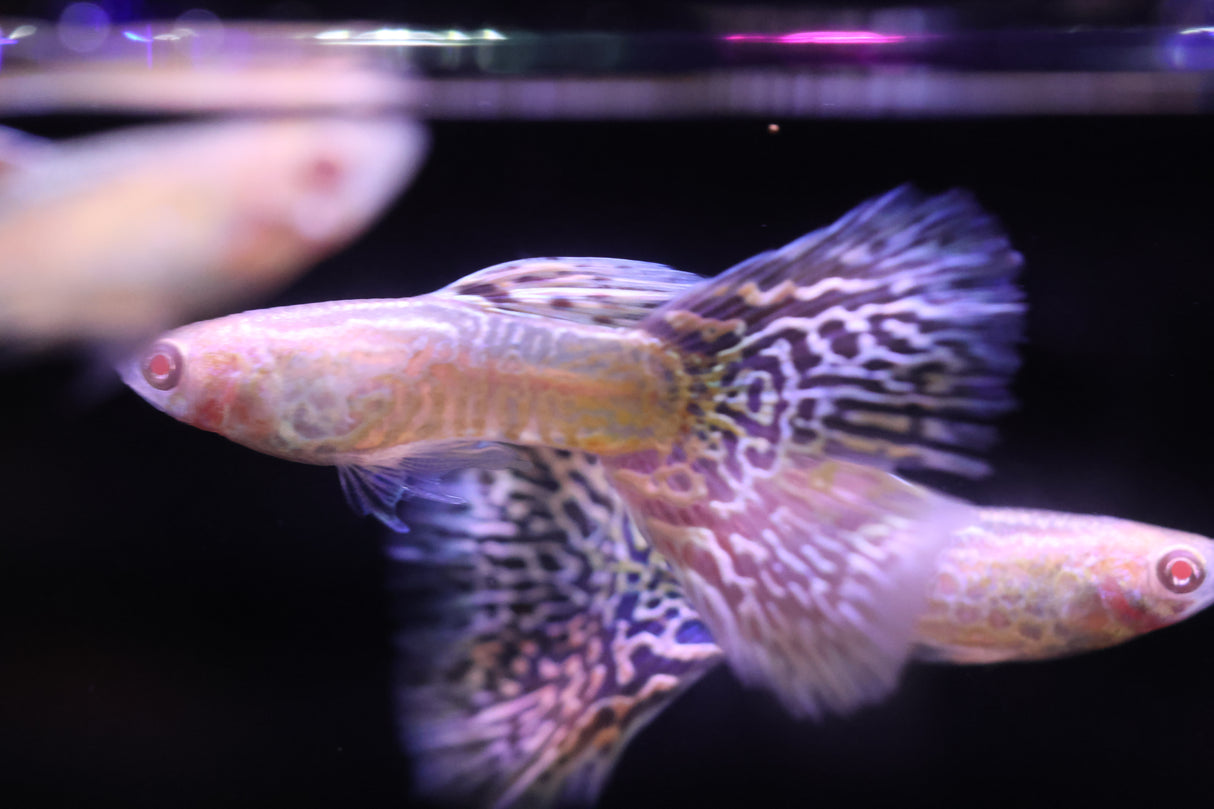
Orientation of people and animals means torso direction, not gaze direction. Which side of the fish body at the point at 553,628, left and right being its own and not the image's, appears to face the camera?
right

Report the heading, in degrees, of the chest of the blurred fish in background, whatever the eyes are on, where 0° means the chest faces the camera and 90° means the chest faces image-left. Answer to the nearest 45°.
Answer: approximately 270°
